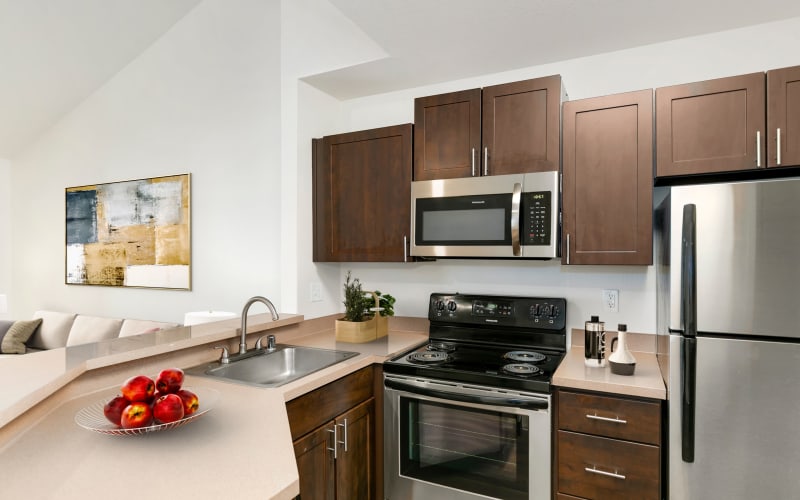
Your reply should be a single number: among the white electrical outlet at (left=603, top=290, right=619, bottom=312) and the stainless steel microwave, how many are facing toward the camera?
2

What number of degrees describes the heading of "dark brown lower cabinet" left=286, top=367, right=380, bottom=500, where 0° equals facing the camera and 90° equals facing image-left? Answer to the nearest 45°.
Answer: approximately 315°

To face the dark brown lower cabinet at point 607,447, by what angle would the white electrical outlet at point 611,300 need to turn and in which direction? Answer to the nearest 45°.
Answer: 0° — it already faces it

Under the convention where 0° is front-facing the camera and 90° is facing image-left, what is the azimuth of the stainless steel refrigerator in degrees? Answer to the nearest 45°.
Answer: approximately 0°

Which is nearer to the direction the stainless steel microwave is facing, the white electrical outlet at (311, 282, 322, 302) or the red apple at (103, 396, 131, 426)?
the red apple

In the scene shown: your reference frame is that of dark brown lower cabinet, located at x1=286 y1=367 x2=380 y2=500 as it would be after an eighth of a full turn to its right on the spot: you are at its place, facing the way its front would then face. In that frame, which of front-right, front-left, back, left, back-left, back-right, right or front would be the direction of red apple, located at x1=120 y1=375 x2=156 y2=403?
front-right

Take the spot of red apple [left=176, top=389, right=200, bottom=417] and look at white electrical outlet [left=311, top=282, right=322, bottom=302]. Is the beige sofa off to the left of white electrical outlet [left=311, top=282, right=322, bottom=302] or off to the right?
left
